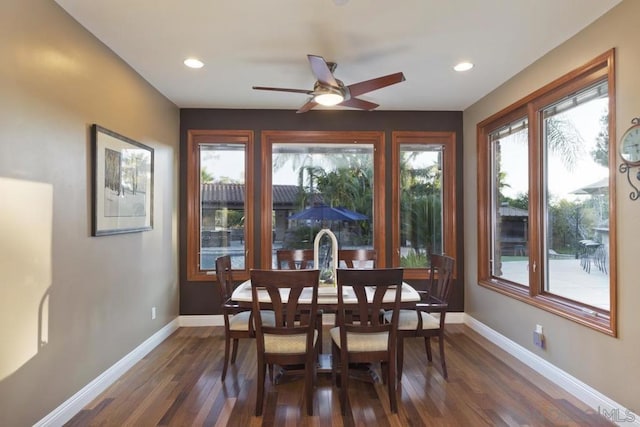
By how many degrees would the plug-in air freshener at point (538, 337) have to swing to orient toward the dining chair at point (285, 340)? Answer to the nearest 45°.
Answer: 0° — it already faces it

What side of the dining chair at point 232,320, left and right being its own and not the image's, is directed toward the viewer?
right

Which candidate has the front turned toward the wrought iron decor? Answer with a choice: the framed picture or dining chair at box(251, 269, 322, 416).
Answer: the framed picture

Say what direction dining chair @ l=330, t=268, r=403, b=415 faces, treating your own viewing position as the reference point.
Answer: facing away from the viewer

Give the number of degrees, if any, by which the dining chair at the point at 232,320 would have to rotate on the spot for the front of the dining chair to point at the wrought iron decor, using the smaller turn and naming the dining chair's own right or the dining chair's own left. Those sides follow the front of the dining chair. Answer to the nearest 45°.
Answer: approximately 45° to the dining chair's own right

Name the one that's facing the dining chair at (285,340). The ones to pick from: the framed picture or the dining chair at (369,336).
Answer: the framed picture

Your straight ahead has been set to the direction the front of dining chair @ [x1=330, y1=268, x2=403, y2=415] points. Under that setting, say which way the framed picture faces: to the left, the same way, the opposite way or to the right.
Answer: to the right

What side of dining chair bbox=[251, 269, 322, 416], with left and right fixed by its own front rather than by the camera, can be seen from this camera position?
back

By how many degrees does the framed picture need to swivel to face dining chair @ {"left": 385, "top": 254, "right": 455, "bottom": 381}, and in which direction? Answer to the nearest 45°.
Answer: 0° — it already faces it

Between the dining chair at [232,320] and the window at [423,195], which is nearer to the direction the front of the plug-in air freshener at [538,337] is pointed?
the dining chair

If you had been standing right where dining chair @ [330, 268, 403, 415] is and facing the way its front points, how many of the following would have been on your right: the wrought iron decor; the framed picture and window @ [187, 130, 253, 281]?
1
